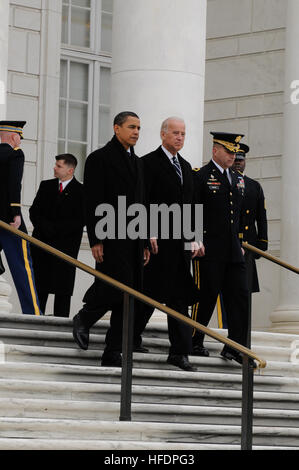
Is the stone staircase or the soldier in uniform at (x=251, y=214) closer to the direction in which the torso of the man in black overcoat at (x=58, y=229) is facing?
the stone staircase

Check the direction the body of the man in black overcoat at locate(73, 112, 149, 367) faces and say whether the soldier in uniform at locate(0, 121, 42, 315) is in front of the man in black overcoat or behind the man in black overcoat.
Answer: behind

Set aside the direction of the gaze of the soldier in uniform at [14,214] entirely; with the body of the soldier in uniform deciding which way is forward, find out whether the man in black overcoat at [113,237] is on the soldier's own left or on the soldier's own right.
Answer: on the soldier's own right

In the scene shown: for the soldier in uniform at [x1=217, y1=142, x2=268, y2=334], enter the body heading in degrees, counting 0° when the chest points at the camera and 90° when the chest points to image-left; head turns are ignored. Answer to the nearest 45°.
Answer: approximately 45°
